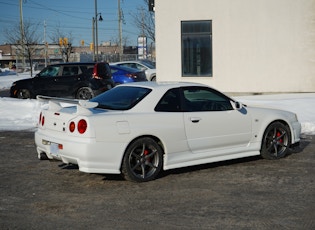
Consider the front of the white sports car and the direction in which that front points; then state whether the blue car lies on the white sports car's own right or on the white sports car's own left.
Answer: on the white sports car's own left

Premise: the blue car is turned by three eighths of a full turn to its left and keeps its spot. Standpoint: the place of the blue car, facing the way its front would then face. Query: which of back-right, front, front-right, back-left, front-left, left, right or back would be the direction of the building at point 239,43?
front-left

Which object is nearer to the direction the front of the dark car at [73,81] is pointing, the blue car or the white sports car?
the blue car

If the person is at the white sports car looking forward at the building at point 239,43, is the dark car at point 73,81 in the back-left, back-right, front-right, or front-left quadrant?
front-left

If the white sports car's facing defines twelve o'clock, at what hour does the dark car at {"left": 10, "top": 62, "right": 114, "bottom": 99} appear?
The dark car is roughly at 10 o'clock from the white sports car.

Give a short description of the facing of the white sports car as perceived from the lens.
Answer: facing away from the viewer and to the right of the viewer

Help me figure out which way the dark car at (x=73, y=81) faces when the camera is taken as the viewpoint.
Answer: facing away from the viewer and to the left of the viewer

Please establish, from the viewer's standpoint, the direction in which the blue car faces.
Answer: facing away from the viewer and to the left of the viewer

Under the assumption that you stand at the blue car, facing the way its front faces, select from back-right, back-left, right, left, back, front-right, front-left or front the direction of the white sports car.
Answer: back-left

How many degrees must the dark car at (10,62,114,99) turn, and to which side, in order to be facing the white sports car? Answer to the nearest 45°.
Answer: approximately 135° to its left

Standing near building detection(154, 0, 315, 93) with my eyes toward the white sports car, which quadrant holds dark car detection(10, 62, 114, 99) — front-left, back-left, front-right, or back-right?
front-right
